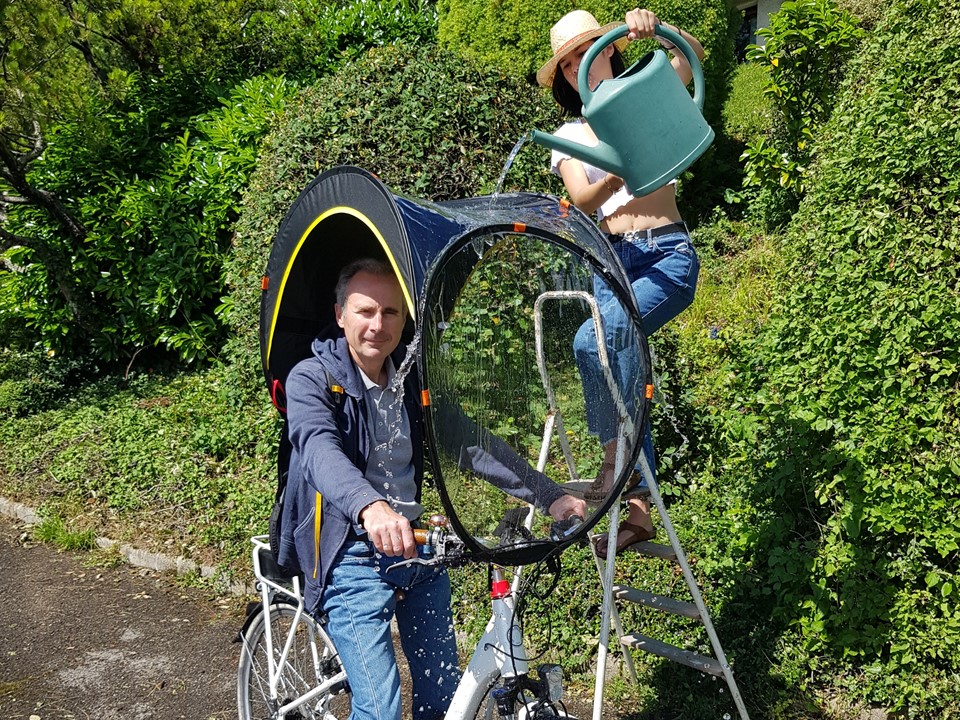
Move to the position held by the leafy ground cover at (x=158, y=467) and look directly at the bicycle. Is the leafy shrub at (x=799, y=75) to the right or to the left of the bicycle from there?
left

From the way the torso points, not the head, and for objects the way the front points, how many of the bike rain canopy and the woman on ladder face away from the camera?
0

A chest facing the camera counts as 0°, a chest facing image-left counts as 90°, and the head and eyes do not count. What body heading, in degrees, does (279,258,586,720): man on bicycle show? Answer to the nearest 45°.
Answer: approximately 315°

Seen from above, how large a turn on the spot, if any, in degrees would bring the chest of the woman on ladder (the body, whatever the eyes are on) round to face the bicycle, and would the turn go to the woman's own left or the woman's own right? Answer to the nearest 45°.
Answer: approximately 45° to the woman's own right

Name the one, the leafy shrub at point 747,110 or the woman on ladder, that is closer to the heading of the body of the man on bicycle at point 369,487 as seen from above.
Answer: the woman on ladder

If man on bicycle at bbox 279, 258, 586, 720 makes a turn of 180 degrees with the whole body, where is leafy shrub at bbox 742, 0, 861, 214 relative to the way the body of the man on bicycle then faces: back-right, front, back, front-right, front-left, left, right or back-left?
right

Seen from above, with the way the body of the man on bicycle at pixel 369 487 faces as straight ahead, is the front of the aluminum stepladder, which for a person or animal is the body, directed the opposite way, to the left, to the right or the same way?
to the left

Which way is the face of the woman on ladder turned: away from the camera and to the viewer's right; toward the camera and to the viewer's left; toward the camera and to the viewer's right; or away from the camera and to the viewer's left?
toward the camera and to the viewer's left

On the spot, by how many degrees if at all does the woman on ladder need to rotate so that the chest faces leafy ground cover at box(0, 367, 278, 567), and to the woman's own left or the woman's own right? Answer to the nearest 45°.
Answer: approximately 90° to the woman's own right

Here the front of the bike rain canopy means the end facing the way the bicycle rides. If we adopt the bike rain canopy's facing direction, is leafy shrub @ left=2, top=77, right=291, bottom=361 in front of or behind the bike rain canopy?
behind
